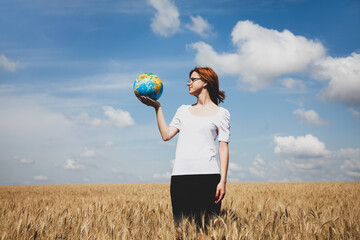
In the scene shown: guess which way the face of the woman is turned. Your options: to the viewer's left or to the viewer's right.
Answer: to the viewer's left

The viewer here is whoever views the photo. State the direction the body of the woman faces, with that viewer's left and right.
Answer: facing the viewer
